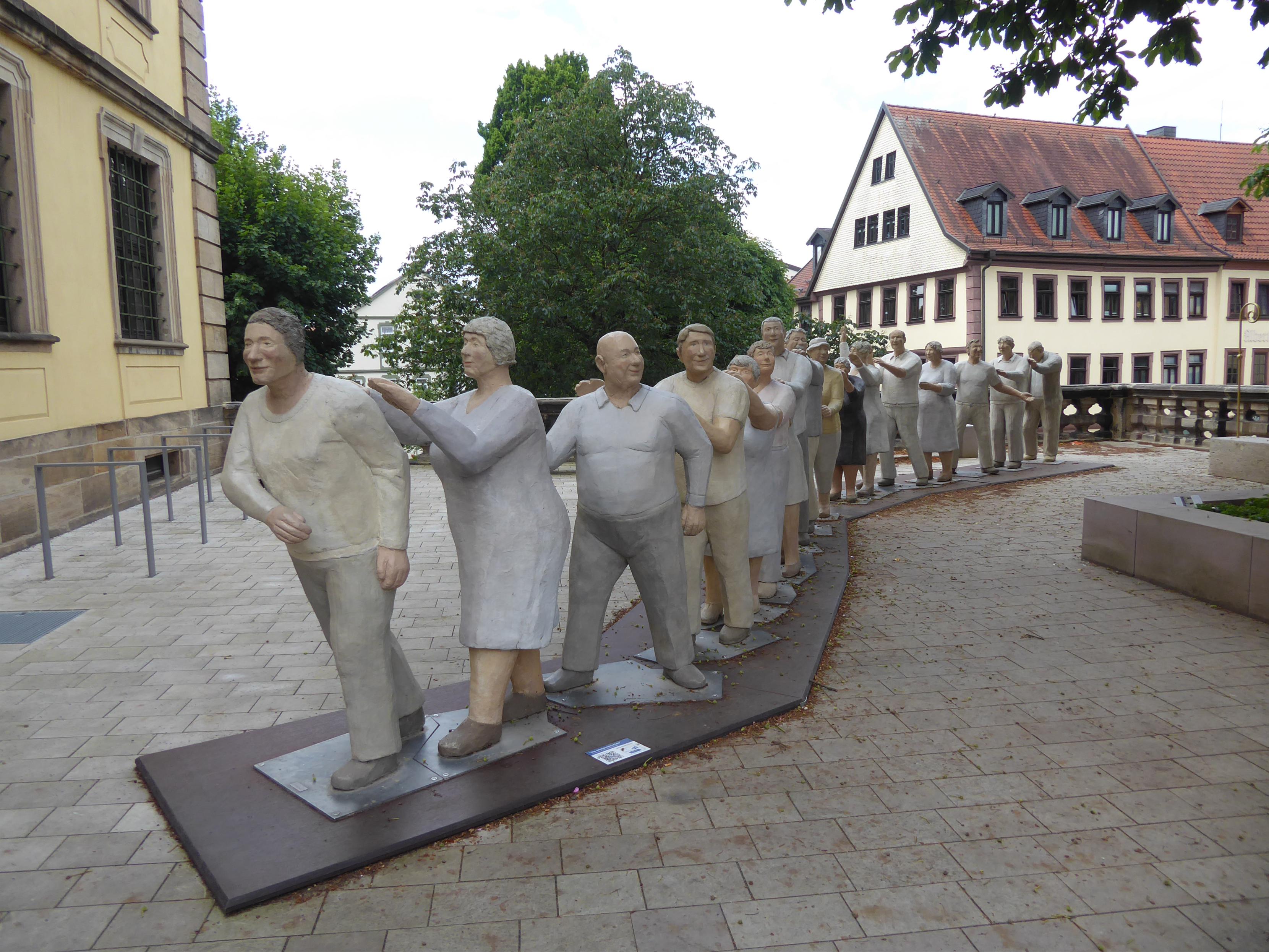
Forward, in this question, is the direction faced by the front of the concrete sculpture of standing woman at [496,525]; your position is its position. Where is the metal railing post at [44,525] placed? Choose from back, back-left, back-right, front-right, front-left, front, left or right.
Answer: right

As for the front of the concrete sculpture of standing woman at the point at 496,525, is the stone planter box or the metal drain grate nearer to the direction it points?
the metal drain grate

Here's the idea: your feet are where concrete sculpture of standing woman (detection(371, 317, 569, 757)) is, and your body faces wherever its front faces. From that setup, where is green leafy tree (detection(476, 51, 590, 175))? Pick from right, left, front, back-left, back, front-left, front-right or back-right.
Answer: back-right

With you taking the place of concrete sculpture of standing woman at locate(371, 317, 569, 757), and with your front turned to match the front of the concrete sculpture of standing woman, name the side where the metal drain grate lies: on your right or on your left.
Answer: on your right

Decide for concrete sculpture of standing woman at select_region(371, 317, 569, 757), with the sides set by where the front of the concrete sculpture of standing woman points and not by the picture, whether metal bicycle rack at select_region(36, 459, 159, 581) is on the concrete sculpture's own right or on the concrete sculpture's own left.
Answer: on the concrete sculpture's own right

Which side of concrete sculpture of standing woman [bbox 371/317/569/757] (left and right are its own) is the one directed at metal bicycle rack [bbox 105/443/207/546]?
right

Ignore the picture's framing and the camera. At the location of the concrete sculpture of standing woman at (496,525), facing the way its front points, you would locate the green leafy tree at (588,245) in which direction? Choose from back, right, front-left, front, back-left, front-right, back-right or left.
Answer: back-right

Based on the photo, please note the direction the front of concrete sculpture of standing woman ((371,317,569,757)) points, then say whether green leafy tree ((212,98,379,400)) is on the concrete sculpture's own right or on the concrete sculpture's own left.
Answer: on the concrete sculpture's own right
